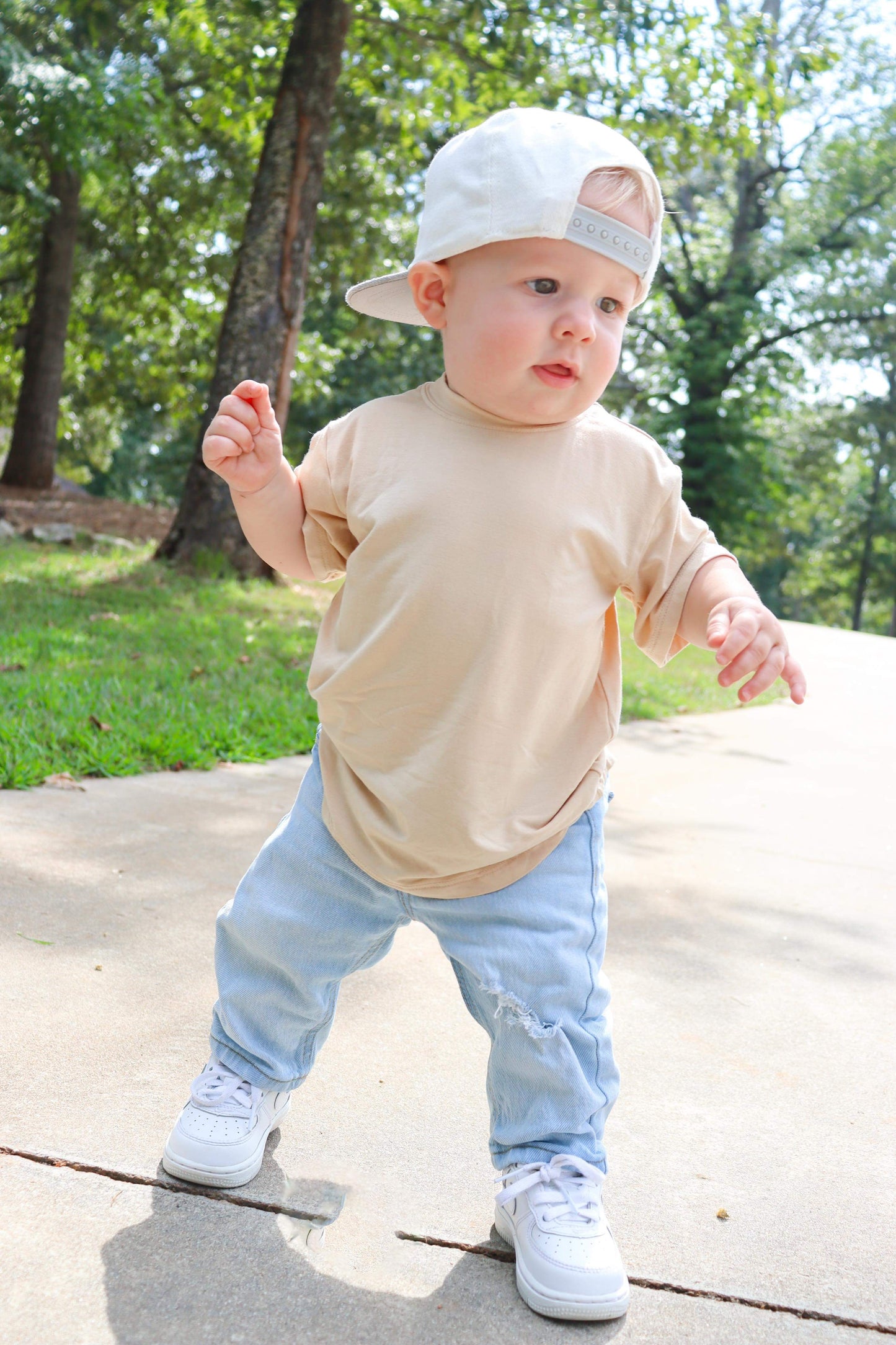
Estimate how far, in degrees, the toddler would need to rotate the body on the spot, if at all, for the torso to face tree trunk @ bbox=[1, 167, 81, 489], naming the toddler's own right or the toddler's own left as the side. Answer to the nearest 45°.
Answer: approximately 135° to the toddler's own right

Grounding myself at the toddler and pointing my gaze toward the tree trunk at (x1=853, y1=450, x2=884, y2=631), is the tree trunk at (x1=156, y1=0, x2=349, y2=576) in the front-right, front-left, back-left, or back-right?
front-left

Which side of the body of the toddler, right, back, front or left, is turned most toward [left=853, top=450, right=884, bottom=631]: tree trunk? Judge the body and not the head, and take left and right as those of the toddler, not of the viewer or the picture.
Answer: back

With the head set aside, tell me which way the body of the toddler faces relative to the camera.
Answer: toward the camera

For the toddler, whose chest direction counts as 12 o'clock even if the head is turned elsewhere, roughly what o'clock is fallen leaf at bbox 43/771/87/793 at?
The fallen leaf is roughly at 5 o'clock from the toddler.

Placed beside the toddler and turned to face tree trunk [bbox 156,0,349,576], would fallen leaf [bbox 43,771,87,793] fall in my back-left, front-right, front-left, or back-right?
front-left

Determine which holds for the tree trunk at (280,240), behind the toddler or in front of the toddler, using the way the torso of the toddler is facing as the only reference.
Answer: behind

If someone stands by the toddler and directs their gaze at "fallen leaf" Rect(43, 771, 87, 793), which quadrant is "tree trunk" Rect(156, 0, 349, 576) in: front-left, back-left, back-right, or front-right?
front-right

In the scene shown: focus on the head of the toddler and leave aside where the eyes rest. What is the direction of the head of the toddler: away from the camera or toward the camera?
toward the camera
